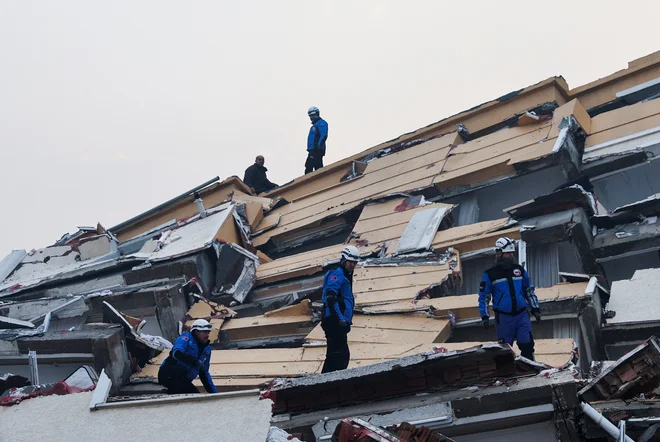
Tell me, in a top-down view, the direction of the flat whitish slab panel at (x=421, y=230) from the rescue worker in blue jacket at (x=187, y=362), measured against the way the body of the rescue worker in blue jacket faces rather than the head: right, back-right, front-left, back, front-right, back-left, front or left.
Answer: left

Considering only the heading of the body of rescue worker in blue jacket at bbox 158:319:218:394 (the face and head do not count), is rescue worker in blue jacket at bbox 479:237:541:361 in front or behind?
in front

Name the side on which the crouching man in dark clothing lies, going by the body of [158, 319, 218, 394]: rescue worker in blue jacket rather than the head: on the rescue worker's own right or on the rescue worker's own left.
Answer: on the rescue worker's own left

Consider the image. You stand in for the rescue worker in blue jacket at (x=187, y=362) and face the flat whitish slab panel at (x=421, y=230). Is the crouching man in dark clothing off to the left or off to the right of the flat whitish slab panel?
left

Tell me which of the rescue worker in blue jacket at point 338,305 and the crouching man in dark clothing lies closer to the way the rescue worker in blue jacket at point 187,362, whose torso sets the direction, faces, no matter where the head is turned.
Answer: the rescue worker in blue jacket

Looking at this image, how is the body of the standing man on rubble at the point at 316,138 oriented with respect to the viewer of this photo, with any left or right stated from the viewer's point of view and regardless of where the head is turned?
facing the viewer and to the left of the viewer

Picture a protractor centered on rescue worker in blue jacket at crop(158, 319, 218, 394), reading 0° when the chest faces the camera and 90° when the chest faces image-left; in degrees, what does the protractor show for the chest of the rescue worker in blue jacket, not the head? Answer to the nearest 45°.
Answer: approximately 315°

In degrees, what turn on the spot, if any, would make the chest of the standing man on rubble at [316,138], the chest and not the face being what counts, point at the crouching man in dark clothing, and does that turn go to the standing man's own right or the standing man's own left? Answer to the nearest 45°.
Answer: approximately 90° to the standing man's own right

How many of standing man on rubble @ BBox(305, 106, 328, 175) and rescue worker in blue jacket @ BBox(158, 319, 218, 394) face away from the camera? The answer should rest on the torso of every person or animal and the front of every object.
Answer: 0
